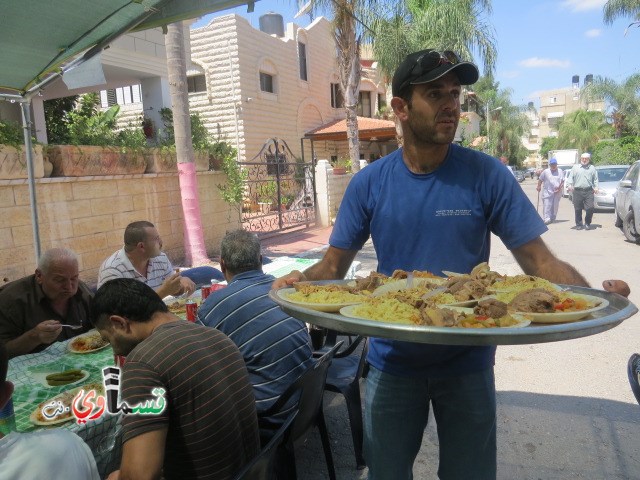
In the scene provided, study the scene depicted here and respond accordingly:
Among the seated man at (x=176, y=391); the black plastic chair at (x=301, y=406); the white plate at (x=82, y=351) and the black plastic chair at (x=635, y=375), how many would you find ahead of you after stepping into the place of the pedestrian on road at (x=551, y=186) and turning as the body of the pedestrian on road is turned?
4

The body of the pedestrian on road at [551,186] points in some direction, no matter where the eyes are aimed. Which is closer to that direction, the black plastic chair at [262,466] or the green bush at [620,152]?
the black plastic chair

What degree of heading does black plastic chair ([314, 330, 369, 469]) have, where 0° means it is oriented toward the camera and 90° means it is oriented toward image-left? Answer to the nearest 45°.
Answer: approximately 135°

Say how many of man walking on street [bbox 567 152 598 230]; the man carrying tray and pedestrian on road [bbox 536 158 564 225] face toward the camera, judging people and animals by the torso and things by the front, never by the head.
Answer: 3

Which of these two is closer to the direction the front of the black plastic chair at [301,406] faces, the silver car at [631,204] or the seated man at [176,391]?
the seated man

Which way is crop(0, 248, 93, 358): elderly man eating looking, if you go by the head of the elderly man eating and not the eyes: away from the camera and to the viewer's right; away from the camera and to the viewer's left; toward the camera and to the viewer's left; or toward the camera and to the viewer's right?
toward the camera and to the viewer's right

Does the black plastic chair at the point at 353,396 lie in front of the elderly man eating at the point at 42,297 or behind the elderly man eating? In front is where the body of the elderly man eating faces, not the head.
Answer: in front

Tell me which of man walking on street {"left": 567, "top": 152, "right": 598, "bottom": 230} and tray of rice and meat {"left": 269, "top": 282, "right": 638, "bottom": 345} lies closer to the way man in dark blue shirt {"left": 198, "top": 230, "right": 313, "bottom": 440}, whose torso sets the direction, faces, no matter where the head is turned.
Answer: the man walking on street

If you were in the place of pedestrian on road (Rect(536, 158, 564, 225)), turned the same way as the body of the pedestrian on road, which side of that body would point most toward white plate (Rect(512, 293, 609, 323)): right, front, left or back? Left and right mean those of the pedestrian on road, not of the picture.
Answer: front

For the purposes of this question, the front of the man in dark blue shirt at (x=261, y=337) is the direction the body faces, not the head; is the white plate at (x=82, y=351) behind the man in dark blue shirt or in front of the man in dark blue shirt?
in front

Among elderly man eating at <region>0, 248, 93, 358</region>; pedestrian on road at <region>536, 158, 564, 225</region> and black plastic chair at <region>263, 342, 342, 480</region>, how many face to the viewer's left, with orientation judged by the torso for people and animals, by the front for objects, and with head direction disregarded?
1
